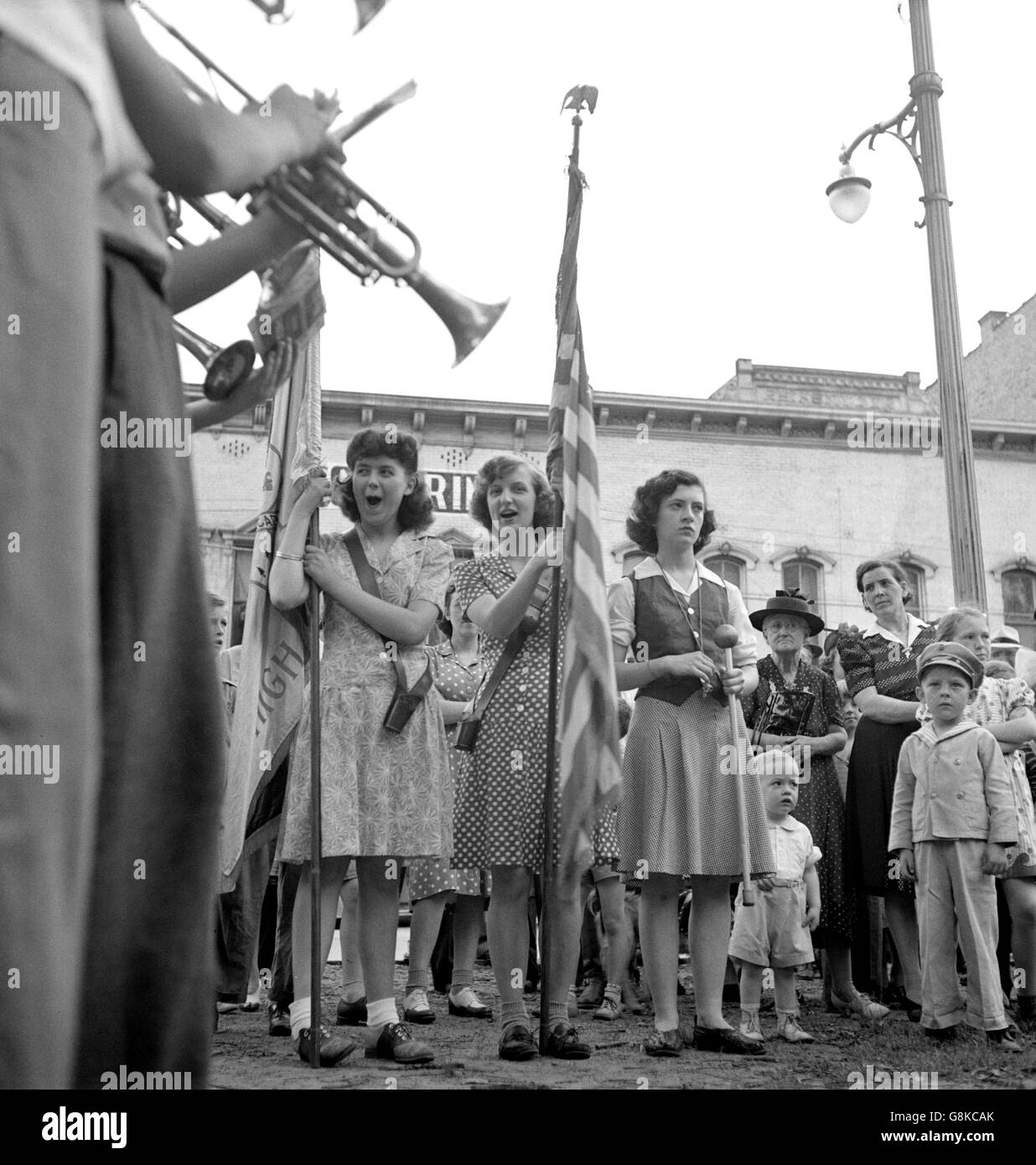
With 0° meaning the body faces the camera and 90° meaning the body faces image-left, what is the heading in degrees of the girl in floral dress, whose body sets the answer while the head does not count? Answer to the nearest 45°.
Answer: approximately 0°

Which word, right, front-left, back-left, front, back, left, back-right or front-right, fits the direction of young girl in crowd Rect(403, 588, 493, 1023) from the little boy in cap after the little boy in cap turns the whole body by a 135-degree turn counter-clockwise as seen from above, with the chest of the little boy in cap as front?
back-left

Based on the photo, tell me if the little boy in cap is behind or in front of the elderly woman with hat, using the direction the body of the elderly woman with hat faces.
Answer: in front

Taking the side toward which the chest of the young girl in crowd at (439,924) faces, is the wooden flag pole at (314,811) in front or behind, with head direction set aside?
in front
